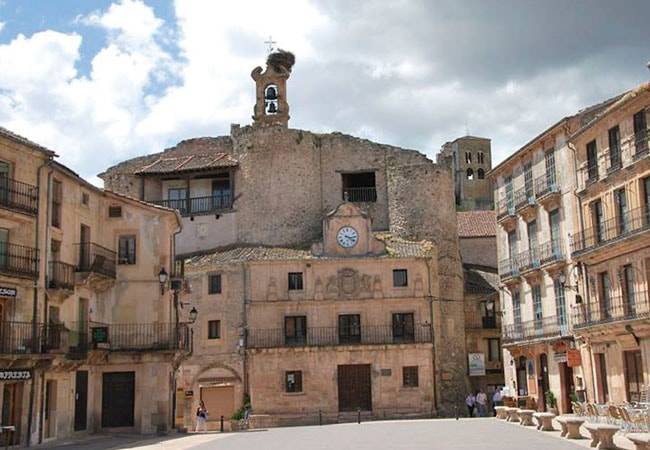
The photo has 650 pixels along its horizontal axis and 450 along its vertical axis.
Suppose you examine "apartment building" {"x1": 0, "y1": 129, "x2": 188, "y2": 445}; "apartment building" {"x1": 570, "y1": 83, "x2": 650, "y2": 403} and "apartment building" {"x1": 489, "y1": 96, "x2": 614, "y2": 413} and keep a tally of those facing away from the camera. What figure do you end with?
0

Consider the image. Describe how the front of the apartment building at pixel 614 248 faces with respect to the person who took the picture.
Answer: facing the viewer and to the left of the viewer

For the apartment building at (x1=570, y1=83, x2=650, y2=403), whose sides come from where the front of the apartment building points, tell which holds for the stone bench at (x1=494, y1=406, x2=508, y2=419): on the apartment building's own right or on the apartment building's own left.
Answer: on the apartment building's own right

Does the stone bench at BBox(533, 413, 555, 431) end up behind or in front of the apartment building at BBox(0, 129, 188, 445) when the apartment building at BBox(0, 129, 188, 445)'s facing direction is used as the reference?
in front

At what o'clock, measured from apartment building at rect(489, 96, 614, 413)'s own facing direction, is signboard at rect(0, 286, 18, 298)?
The signboard is roughly at 12 o'clock from the apartment building.

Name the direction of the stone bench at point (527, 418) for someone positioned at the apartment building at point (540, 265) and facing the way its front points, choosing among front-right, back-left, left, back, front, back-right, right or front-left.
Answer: front-left

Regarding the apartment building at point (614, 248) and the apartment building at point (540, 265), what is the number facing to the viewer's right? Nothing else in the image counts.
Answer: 0

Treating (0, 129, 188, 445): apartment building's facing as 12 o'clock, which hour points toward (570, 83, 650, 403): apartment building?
(570, 83, 650, 403): apartment building is roughly at 11 o'clock from (0, 129, 188, 445): apartment building.

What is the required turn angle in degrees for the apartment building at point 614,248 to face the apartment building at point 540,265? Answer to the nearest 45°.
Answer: approximately 90° to its right

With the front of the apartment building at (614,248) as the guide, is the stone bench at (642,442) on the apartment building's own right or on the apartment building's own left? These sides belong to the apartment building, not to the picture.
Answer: on the apartment building's own left

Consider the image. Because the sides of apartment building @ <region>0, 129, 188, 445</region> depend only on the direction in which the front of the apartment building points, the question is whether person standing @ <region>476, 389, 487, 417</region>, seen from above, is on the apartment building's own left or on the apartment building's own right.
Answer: on the apartment building's own left

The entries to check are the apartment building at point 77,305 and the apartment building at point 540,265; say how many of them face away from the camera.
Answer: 0

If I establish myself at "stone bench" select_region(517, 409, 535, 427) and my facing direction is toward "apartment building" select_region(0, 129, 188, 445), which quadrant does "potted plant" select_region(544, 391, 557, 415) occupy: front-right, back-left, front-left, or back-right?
back-right
